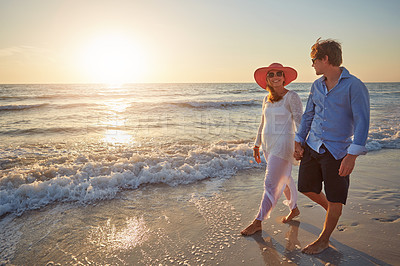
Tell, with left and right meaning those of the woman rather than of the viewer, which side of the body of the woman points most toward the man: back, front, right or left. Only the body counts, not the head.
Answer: left

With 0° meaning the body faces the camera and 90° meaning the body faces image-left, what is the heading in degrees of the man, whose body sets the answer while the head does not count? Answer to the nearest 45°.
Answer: approximately 45°

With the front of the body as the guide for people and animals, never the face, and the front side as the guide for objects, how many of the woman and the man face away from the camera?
0

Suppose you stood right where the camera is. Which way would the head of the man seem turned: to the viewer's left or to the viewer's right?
to the viewer's left

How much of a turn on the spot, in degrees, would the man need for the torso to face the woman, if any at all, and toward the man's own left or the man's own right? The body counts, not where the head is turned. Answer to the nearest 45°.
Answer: approximately 90° to the man's own right

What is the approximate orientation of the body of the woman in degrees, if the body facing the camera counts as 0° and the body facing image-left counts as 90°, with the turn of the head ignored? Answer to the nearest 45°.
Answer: approximately 45°
